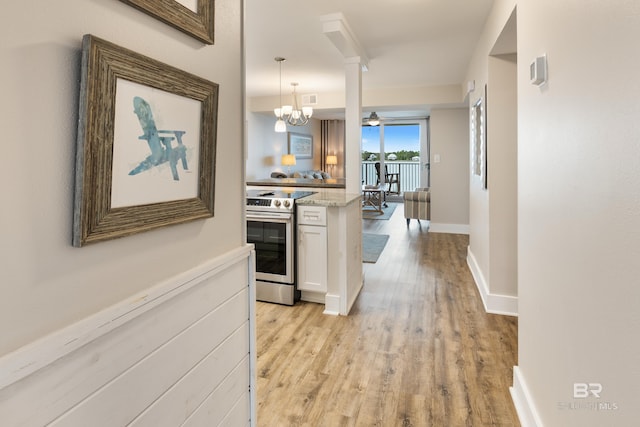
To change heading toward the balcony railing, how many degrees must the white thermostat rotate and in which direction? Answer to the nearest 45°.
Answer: approximately 135° to its right

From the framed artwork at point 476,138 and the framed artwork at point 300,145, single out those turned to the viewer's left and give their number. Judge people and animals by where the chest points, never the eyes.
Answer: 1

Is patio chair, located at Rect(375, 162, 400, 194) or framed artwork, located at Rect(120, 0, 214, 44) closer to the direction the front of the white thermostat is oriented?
the framed artwork

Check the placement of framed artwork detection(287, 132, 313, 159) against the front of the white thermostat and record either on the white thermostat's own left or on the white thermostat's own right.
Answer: on the white thermostat's own right

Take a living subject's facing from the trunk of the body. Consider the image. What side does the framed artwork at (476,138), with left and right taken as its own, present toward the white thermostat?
left

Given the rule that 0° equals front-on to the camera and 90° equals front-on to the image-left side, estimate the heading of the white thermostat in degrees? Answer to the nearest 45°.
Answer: approximately 45°

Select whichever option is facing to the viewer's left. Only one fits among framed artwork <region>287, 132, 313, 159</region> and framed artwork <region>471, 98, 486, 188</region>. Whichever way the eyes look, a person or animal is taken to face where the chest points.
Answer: framed artwork <region>471, 98, 486, 188</region>

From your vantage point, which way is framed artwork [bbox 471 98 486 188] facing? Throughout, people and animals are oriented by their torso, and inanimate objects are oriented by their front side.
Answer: to the viewer's left

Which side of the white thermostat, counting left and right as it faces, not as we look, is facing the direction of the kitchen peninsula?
right
